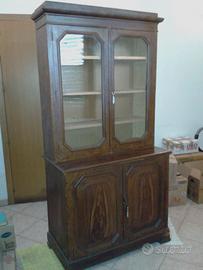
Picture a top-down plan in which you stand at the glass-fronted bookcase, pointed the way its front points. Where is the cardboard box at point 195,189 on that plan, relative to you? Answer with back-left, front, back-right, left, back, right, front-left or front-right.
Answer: left

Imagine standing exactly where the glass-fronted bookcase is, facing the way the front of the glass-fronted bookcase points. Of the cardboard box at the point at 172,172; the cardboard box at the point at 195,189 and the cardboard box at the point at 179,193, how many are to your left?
3

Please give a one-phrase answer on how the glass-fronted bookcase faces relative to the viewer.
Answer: facing the viewer and to the right of the viewer

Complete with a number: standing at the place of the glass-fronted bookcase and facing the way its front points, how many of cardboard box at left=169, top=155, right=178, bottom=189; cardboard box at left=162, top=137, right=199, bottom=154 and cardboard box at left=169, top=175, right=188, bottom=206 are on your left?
3

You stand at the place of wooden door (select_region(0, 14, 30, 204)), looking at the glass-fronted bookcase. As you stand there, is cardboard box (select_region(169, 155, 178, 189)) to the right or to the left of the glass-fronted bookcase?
left

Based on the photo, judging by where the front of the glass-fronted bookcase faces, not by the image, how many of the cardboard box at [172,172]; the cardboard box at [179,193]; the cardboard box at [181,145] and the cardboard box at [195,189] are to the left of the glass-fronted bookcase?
4

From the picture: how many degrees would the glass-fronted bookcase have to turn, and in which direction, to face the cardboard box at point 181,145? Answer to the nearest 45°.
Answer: approximately 90° to its left

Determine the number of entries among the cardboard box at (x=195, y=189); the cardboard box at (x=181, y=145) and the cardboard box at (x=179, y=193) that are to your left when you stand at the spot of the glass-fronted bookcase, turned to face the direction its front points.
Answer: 3

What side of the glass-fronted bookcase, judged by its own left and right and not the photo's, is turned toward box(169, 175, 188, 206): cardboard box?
left

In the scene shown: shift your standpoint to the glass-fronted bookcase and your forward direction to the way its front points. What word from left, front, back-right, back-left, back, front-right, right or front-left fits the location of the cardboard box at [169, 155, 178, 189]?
left
